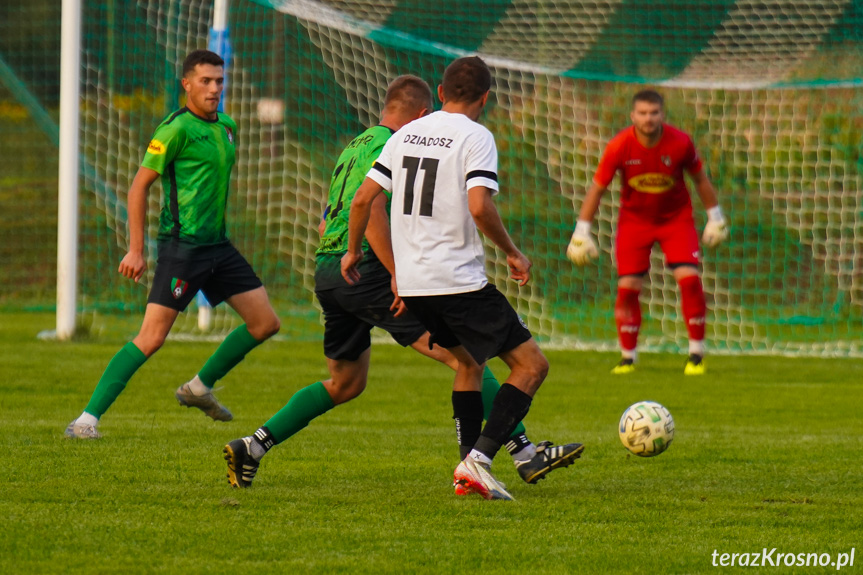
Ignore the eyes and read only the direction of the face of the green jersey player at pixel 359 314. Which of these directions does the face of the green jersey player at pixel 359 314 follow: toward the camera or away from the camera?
away from the camera

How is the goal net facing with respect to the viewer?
toward the camera

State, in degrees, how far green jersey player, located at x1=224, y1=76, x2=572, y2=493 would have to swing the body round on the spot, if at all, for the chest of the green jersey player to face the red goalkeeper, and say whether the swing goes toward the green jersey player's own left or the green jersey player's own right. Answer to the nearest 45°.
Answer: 0° — they already face them

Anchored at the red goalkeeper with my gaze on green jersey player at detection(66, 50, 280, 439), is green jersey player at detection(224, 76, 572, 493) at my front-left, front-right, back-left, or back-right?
front-left

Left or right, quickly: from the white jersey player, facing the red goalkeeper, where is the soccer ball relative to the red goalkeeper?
right

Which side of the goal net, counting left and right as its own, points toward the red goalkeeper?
front

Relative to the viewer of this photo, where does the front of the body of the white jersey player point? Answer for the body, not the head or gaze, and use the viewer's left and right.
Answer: facing away from the viewer and to the right of the viewer

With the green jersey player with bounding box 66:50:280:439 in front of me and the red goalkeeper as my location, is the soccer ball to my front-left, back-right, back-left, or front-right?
front-left

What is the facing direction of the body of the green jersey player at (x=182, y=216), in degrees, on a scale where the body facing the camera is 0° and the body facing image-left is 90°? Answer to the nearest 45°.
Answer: approximately 315°

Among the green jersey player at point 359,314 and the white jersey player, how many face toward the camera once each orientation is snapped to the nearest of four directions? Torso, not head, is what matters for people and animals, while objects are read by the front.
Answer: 0

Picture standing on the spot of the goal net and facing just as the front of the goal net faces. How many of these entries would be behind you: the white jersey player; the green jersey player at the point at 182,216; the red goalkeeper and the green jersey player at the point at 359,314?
0

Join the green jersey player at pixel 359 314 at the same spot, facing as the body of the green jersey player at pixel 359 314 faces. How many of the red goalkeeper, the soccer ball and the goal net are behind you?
0

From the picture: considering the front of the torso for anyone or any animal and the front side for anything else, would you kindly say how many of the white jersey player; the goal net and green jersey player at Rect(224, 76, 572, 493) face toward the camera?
1

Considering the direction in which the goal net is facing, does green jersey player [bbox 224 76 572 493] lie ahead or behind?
ahead

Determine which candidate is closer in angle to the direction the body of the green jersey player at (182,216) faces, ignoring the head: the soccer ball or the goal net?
the soccer ball

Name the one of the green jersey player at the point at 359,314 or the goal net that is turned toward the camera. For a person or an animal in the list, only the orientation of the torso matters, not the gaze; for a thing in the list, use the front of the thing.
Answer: the goal net

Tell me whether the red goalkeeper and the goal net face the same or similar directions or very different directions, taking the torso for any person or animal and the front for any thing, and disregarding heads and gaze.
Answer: same or similar directions

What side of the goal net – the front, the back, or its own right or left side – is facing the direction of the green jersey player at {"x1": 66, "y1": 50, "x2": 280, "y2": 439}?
front

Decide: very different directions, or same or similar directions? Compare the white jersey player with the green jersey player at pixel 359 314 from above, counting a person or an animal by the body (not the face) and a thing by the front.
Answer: same or similar directions

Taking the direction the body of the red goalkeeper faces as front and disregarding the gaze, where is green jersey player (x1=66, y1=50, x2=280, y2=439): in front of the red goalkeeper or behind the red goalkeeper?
in front
